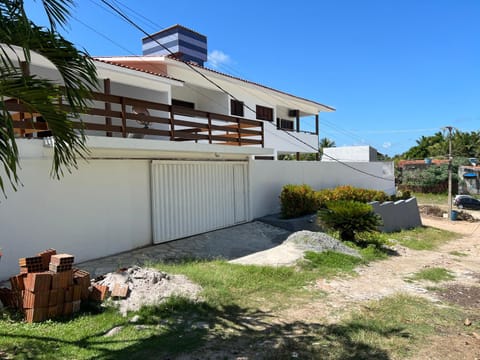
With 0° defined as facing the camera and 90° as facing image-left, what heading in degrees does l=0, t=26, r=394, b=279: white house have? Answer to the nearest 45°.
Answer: approximately 315°

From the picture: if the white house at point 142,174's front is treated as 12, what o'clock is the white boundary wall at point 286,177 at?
The white boundary wall is roughly at 9 o'clock from the white house.

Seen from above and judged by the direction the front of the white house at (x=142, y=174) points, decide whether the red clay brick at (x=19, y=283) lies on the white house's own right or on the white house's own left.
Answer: on the white house's own right

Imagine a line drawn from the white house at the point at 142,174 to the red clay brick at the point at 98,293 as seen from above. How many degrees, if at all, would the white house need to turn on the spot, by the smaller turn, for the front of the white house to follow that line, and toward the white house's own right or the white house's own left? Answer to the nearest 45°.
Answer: approximately 45° to the white house's own right

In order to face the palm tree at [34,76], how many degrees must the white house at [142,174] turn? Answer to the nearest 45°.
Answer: approximately 45° to its right

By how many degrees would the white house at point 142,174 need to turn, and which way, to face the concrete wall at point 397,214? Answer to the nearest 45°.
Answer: approximately 90° to its left

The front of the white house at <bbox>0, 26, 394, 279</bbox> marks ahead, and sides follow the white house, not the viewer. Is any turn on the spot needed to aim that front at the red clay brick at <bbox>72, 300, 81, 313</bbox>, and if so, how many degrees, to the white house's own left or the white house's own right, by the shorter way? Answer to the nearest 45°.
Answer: approximately 45° to the white house's own right

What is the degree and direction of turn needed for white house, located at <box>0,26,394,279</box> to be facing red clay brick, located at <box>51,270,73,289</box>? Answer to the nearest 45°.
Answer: approximately 45° to its right
